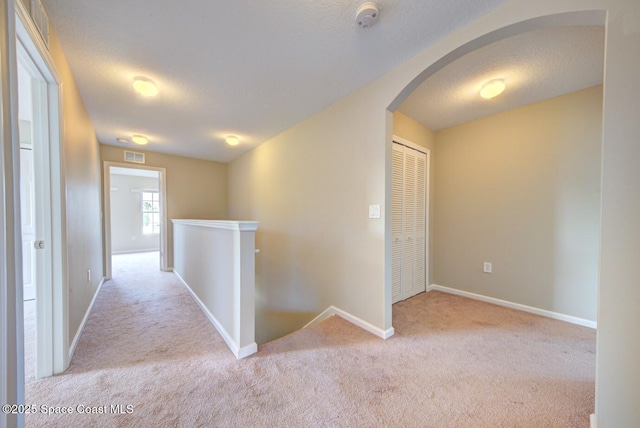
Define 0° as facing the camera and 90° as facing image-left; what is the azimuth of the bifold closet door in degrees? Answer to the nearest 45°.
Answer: approximately 315°

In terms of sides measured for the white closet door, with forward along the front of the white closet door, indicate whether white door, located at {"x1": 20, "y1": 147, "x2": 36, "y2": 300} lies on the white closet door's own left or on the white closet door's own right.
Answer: on the white closet door's own right
